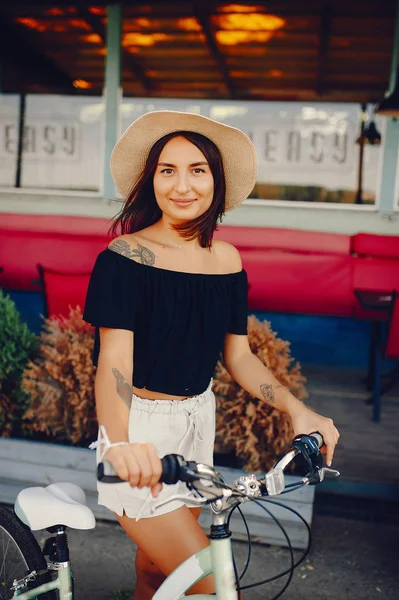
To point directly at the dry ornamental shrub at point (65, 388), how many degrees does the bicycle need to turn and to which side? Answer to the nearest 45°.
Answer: approximately 135° to its left

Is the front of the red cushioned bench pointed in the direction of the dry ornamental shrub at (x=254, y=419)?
yes

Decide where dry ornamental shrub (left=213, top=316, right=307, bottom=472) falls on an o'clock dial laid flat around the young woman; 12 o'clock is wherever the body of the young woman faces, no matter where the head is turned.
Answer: The dry ornamental shrub is roughly at 8 o'clock from the young woman.

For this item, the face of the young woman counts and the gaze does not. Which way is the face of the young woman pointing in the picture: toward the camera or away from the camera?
toward the camera

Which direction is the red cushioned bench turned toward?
toward the camera

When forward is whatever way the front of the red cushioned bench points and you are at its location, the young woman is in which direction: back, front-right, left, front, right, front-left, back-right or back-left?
front

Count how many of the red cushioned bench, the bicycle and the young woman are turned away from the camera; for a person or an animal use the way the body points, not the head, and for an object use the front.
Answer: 0

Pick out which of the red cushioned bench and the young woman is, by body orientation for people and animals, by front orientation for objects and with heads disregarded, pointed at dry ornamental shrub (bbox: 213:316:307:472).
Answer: the red cushioned bench

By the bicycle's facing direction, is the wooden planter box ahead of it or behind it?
behind

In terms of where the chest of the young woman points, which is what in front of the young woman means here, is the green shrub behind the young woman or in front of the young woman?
behind

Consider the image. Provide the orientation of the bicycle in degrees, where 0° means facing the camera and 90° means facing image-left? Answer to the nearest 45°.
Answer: approximately 315°

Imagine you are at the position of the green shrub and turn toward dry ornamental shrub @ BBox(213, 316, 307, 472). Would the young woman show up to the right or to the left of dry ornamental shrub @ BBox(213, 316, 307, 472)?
right
